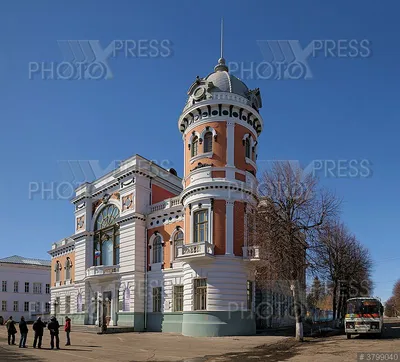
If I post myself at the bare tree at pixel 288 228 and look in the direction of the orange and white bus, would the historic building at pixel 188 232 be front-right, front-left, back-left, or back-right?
back-left

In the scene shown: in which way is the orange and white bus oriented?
toward the camera

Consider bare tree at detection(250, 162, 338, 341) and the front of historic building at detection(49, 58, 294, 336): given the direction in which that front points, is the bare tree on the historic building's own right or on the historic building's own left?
on the historic building's own left

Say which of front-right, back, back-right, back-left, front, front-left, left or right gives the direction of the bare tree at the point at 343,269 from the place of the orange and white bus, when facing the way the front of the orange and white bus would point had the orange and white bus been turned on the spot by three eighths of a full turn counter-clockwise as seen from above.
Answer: front-left

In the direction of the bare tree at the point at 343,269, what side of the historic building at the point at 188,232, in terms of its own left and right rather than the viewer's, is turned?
back

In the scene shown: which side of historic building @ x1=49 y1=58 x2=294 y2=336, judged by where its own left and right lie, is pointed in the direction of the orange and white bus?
left

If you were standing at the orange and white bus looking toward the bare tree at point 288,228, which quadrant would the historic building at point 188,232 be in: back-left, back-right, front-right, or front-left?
front-right

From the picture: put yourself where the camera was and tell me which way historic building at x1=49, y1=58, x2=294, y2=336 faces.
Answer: facing the viewer and to the left of the viewer

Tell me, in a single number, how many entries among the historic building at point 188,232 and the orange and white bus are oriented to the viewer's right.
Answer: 0
